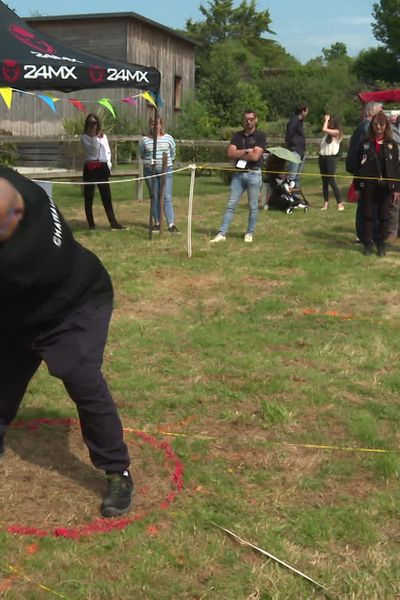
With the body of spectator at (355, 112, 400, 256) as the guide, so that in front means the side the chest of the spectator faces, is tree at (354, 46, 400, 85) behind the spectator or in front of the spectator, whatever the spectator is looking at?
behind

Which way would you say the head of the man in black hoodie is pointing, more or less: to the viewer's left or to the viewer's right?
to the viewer's left

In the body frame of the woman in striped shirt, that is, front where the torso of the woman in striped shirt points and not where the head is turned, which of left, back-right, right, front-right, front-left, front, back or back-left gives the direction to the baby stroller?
back-left

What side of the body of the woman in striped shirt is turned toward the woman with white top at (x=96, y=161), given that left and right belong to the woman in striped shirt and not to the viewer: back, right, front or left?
right
